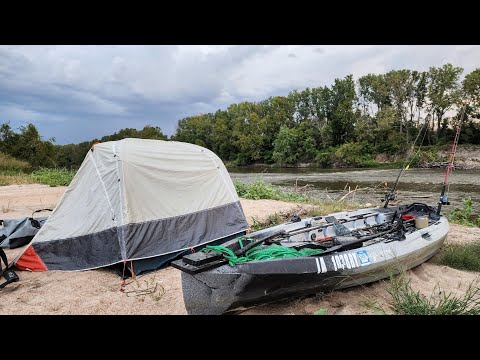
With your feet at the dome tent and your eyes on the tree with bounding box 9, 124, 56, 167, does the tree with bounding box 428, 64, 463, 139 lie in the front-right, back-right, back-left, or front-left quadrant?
front-right

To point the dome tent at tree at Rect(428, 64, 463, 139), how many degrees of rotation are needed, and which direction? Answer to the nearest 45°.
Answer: approximately 180°

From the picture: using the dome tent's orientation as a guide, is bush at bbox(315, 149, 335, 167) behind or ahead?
behind

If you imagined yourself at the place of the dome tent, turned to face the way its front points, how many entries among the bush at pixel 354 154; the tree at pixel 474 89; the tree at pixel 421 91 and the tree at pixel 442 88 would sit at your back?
4

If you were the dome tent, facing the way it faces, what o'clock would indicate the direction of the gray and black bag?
The gray and black bag is roughly at 3 o'clock from the dome tent.

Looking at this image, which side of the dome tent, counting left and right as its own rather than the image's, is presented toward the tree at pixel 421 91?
back

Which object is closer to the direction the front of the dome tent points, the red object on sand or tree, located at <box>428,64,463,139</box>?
the red object on sand

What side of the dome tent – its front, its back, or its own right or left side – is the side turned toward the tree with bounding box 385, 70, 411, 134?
back

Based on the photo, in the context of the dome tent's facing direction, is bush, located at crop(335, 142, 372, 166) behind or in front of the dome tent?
behind

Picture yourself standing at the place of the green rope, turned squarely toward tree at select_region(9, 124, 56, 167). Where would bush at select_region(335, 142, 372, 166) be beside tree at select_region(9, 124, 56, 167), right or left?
right

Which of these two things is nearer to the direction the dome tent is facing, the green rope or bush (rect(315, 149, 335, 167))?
the green rope
